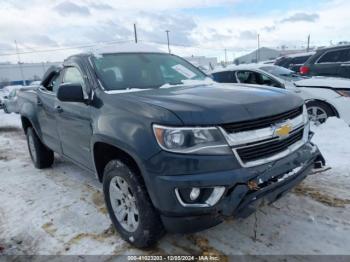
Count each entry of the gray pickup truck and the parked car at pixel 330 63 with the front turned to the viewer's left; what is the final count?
0

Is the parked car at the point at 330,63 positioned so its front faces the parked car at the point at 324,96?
no

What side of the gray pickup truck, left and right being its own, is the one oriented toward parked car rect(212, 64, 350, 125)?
left

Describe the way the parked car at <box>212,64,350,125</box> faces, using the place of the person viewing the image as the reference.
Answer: facing the viewer and to the right of the viewer

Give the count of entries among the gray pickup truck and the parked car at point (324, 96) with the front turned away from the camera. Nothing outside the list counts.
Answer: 0

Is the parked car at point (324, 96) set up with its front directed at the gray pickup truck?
no

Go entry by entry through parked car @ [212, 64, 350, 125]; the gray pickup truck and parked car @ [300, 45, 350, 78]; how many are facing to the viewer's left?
0

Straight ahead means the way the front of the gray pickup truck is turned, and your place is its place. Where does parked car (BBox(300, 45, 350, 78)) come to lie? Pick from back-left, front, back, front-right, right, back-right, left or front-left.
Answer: left
